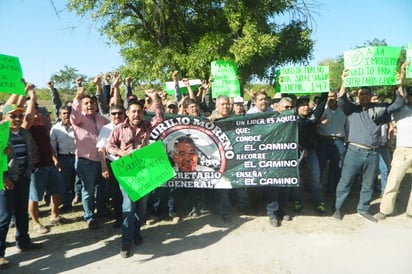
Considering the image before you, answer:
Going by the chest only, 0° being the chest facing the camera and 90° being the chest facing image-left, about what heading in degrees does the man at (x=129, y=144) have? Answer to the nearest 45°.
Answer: approximately 0°

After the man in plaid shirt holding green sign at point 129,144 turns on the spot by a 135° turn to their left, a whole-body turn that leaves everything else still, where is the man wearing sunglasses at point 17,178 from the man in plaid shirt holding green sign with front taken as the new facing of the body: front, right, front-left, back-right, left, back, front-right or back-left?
back-left

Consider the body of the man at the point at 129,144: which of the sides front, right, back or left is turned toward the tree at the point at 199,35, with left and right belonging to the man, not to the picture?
back

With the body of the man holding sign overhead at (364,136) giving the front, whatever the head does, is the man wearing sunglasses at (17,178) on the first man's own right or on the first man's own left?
on the first man's own right

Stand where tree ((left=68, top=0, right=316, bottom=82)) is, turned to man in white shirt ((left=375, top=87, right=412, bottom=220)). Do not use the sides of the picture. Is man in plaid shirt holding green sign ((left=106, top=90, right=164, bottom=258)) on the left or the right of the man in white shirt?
right

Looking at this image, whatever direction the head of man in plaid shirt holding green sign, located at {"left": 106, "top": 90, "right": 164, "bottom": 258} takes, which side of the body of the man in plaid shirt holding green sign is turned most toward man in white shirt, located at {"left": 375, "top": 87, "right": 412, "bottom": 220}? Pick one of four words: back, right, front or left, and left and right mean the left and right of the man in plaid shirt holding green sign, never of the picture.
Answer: left

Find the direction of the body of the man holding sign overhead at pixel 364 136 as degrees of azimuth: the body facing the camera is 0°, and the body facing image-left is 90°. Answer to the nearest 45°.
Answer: approximately 0°

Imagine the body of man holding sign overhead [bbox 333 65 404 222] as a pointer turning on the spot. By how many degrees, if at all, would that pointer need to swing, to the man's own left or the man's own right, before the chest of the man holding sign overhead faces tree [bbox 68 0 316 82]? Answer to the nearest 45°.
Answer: approximately 135° to the man's own right

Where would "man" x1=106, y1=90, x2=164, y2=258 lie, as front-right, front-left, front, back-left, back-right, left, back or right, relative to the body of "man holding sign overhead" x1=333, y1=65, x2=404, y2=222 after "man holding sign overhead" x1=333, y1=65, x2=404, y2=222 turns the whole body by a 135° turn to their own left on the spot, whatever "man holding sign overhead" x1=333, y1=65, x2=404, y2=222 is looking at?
back
